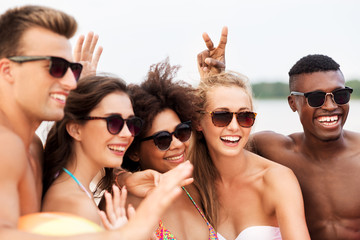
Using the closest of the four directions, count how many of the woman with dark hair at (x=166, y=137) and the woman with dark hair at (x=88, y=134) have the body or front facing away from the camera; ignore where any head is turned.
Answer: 0

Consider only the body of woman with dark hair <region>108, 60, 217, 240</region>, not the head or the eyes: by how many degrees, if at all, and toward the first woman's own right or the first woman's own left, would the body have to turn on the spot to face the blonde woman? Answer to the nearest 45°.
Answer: approximately 45° to the first woman's own left

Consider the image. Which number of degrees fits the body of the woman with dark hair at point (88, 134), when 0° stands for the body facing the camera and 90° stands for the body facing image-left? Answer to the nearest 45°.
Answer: approximately 315°

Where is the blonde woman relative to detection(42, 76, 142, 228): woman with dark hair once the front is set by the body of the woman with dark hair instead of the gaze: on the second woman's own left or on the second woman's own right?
on the second woman's own left

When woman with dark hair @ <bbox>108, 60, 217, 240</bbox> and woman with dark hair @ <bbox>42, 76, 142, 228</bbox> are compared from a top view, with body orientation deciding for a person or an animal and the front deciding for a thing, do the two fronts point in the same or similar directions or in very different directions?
same or similar directions

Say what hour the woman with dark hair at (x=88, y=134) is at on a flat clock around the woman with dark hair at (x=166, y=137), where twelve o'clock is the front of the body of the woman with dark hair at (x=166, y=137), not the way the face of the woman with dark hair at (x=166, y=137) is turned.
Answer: the woman with dark hair at (x=88, y=134) is roughly at 3 o'clock from the woman with dark hair at (x=166, y=137).

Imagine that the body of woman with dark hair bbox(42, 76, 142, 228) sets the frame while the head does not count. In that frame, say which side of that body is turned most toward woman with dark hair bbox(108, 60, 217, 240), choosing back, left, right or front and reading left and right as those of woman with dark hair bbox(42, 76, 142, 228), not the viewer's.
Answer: left
